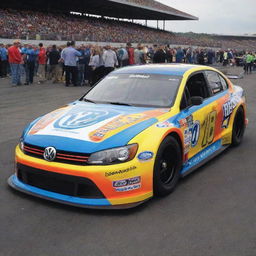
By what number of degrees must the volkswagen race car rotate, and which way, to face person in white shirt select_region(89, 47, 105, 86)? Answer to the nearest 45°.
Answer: approximately 135° to its right

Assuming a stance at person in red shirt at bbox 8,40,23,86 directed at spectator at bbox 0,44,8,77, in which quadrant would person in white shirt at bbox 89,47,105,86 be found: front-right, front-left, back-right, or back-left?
back-right

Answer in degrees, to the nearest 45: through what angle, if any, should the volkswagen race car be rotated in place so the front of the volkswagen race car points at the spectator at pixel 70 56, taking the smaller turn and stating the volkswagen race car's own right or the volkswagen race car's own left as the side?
approximately 135° to the volkswagen race car's own right

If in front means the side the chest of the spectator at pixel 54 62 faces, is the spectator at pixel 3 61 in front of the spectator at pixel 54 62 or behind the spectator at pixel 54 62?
in front

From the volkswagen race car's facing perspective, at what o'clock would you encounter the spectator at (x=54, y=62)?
The spectator is roughly at 4 o'clock from the volkswagen race car.

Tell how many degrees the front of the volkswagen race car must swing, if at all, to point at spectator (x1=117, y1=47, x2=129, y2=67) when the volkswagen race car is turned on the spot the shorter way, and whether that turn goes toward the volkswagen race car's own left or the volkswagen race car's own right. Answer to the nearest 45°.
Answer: approximately 135° to the volkswagen race car's own right

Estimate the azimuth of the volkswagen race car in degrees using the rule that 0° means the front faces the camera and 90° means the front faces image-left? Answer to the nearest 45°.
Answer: approximately 45°
